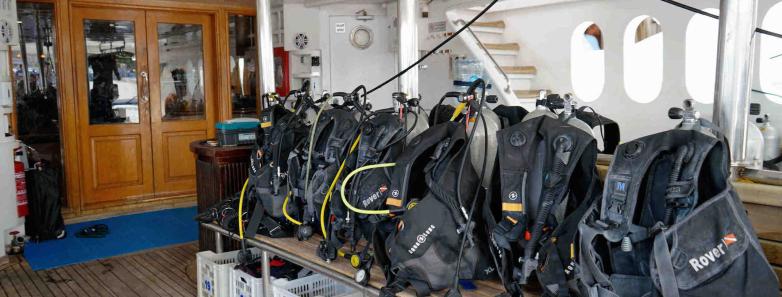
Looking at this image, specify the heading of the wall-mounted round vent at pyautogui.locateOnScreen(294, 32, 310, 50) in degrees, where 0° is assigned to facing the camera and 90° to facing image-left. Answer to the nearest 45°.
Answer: approximately 0°

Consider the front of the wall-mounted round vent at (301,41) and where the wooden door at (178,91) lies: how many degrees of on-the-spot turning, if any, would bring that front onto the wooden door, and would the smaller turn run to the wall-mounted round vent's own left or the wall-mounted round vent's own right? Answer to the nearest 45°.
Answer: approximately 135° to the wall-mounted round vent's own right

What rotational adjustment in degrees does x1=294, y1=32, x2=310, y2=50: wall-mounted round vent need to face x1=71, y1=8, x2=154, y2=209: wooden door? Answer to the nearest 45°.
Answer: approximately 90° to its right

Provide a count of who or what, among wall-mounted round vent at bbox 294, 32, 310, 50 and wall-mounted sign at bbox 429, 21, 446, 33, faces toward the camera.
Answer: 2

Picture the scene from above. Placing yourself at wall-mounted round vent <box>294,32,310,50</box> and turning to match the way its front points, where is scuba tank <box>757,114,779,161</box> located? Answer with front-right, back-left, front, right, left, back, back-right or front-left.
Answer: front-left

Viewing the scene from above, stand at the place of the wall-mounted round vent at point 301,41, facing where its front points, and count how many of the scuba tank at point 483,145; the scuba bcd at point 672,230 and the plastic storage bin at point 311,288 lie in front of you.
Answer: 3

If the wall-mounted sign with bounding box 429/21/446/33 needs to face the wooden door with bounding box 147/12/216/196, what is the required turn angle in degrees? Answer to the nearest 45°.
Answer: approximately 90° to its right

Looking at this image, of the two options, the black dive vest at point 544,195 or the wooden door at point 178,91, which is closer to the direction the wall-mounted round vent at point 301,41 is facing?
the black dive vest
